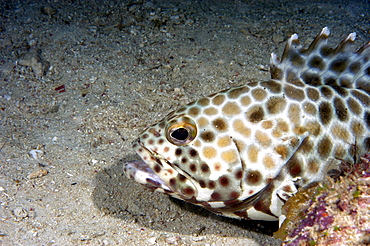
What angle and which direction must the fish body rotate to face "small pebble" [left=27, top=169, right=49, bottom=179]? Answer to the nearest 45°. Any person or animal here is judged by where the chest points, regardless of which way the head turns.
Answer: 0° — it already faces it

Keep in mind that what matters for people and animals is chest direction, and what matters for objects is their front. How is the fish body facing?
to the viewer's left
